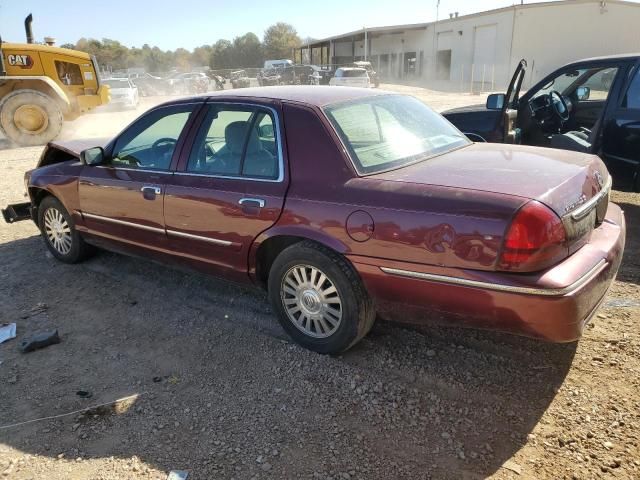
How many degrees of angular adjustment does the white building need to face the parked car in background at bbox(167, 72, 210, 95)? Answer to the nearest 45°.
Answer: approximately 45° to its right

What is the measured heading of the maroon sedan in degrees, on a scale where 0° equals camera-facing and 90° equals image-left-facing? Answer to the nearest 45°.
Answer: approximately 135°

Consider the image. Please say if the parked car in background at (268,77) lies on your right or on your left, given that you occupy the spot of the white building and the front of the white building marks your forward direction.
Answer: on your right

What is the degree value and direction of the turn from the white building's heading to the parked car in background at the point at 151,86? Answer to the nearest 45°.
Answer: approximately 45° to its right

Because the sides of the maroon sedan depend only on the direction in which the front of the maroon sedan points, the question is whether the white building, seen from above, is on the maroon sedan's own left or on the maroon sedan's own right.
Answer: on the maroon sedan's own right

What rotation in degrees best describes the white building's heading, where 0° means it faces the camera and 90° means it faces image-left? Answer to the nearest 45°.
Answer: approximately 45°

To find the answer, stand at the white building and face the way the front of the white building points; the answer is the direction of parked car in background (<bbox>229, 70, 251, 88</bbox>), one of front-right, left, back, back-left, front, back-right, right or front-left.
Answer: front-right

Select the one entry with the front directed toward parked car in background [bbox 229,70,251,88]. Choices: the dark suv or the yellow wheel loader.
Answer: the dark suv

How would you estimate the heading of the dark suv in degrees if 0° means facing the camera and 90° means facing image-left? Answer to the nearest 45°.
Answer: approximately 135°

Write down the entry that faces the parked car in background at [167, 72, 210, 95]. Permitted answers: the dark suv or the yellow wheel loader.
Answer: the dark suv

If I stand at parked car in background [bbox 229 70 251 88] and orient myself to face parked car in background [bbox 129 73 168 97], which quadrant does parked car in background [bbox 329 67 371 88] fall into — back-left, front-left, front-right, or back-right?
back-left
